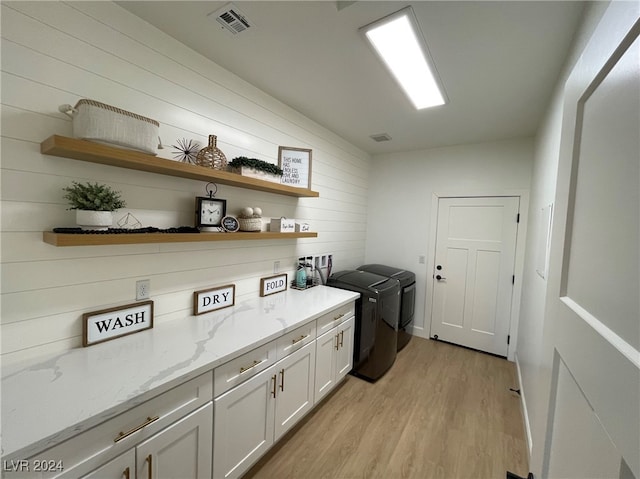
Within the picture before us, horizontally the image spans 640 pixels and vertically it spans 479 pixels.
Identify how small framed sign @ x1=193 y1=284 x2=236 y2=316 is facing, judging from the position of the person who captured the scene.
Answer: facing the viewer and to the right of the viewer

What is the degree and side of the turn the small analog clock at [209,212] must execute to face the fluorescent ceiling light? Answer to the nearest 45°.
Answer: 0° — it already faces it

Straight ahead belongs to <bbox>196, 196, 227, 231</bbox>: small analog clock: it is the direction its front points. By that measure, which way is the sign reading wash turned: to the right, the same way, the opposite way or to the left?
the same way

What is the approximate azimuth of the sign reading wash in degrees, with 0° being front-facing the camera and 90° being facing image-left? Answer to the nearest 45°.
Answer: approximately 315°

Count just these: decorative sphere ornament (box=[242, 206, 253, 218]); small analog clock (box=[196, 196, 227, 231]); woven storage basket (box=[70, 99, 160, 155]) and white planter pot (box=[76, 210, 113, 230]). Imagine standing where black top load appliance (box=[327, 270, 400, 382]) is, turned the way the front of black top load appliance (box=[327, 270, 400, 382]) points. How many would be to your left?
0

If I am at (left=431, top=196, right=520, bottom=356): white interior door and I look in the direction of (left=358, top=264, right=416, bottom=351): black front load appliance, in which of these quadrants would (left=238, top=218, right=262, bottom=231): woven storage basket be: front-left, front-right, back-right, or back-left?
front-left

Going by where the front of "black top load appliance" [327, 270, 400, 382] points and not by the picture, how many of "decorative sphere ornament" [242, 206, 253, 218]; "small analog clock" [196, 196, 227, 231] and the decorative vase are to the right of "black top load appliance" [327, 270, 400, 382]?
3

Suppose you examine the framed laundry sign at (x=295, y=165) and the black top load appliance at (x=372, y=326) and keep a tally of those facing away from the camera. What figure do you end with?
0

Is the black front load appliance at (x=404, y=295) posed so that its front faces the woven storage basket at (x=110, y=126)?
no

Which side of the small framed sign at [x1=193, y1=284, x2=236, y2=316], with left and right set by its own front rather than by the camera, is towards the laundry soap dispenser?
left

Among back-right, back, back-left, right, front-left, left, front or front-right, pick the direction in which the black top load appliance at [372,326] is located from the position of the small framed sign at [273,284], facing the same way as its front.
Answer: front-left

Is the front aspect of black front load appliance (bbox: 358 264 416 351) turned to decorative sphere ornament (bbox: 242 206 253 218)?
no

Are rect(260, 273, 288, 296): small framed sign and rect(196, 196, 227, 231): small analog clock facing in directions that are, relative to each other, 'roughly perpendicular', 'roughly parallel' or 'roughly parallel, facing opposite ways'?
roughly parallel

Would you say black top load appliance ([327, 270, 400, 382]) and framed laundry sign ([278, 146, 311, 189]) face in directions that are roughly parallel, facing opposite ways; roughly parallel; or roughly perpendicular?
roughly parallel

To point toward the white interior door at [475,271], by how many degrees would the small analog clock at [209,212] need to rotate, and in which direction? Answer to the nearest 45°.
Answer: approximately 45° to its left

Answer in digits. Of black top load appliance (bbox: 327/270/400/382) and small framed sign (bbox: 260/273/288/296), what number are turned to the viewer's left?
0

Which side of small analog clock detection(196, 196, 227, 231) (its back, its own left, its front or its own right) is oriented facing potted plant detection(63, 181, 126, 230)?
right

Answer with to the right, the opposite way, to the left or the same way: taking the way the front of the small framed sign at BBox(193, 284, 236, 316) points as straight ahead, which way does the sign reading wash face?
the same way

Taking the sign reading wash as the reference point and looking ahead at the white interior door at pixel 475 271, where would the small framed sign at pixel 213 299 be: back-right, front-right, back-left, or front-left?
front-left

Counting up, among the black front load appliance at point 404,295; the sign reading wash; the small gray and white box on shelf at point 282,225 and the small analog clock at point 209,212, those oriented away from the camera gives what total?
0
